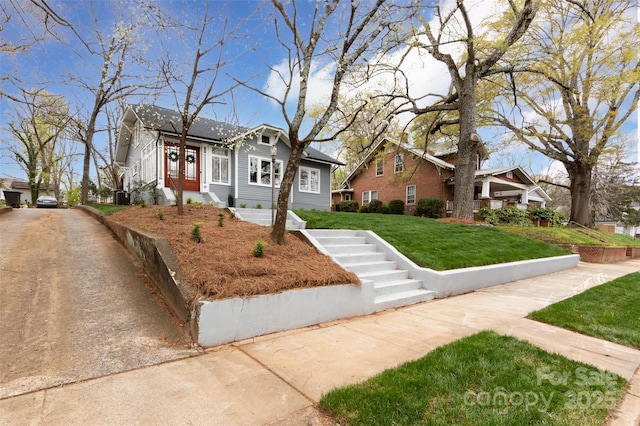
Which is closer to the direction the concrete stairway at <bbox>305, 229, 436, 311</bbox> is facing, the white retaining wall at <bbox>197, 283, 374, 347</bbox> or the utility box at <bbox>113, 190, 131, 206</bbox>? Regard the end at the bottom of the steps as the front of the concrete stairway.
the white retaining wall

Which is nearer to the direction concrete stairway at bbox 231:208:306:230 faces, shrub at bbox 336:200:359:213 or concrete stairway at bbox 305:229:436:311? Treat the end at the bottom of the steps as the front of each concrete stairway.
the concrete stairway

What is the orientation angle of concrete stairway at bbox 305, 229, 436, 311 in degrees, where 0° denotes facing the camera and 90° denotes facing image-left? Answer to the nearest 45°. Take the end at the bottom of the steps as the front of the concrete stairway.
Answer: approximately 315°

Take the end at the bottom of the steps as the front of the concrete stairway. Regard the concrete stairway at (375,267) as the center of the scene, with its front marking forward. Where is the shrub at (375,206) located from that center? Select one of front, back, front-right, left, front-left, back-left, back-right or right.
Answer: back-left

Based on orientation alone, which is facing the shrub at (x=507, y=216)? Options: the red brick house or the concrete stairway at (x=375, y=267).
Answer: the red brick house

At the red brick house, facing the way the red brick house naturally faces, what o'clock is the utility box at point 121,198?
The utility box is roughly at 3 o'clock from the red brick house.

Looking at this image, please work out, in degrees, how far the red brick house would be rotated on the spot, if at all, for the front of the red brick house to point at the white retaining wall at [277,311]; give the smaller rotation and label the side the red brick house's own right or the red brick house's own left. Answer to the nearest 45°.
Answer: approximately 45° to the red brick house's own right

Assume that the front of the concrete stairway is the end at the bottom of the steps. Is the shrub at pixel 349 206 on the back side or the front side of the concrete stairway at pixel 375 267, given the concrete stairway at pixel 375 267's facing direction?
on the back side
